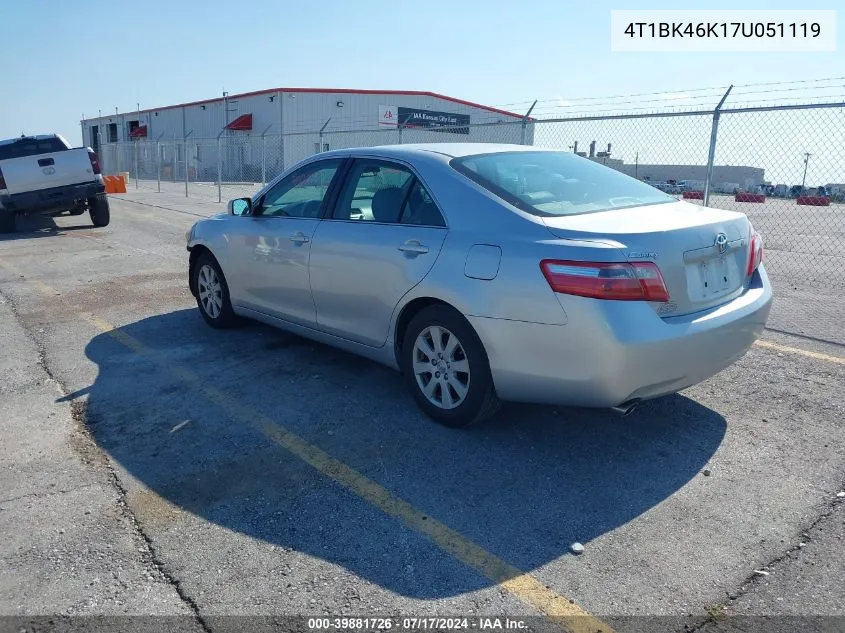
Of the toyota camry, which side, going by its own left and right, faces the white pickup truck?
front

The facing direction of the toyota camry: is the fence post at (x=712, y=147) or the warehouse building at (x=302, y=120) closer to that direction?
the warehouse building

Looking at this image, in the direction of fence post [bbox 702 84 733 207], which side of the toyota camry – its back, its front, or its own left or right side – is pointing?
right

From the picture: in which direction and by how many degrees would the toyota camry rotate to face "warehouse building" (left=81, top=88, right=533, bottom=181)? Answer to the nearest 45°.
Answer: approximately 45° to its right

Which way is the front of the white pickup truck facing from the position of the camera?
facing away from the viewer

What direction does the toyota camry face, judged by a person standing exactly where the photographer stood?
facing away from the viewer and to the left of the viewer

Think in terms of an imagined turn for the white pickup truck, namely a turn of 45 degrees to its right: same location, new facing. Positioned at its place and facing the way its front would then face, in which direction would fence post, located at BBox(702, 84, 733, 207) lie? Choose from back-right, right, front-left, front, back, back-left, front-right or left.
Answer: right

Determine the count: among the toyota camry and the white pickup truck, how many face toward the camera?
0

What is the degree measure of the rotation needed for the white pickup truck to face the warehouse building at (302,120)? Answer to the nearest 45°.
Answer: approximately 45° to its right

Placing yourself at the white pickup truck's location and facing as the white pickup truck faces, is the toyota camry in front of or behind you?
behind
